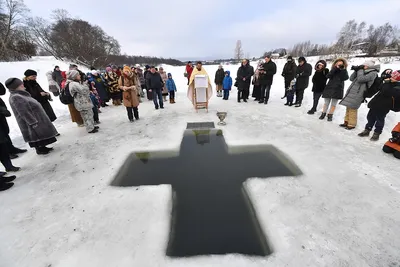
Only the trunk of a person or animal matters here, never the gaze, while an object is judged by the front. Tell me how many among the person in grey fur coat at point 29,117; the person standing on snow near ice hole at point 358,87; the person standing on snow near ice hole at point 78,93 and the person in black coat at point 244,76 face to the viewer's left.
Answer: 1

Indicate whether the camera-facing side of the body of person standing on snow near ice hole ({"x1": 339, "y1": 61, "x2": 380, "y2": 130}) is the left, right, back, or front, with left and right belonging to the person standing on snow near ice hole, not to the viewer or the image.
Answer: left

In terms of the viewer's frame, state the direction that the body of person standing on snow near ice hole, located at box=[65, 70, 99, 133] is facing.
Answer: to the viewer's right

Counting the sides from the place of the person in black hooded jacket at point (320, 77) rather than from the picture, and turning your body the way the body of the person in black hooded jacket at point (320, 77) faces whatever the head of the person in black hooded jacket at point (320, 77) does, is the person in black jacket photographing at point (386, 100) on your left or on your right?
on your left

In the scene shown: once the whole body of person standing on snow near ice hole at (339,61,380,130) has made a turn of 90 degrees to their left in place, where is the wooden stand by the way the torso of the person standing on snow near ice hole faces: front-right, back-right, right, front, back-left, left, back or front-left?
right

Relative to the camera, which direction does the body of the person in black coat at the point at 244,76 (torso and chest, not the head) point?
toward the camera

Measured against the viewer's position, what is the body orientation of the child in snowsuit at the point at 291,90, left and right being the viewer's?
facing the viewer and to the left of the viewer

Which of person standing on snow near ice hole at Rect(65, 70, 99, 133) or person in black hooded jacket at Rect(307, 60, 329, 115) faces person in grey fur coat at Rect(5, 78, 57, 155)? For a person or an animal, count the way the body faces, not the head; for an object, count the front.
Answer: person in black hooded jacket at Rect(307, 60, 329, 115)

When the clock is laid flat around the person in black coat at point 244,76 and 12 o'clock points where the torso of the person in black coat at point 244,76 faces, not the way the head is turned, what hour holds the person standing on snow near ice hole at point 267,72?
the person standing on snow near ice hole at point 267,72 is roughly at 10 o'clock from the person in black coat at point 244,76.

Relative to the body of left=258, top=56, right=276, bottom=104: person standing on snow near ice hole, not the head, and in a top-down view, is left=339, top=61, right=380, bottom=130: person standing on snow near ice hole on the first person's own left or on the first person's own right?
on the first person's own left

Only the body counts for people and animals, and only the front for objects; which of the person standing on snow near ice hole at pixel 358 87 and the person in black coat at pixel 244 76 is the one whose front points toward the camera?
the person in black coat at pixel 244 76

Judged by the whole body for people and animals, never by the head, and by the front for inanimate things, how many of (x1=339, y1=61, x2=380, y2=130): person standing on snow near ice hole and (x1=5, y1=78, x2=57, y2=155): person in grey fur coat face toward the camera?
0

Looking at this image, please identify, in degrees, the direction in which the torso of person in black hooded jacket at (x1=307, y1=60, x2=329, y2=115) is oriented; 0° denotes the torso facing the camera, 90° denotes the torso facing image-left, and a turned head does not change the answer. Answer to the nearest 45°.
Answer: approximately 45°

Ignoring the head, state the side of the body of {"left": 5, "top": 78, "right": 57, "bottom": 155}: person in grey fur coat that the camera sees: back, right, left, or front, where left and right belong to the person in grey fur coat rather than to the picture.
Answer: right

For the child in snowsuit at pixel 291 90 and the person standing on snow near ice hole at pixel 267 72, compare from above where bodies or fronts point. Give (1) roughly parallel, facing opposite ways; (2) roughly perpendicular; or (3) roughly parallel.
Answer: roughly parallel

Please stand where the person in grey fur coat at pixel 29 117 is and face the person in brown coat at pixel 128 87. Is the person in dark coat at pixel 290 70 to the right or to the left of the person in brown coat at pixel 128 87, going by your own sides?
right
